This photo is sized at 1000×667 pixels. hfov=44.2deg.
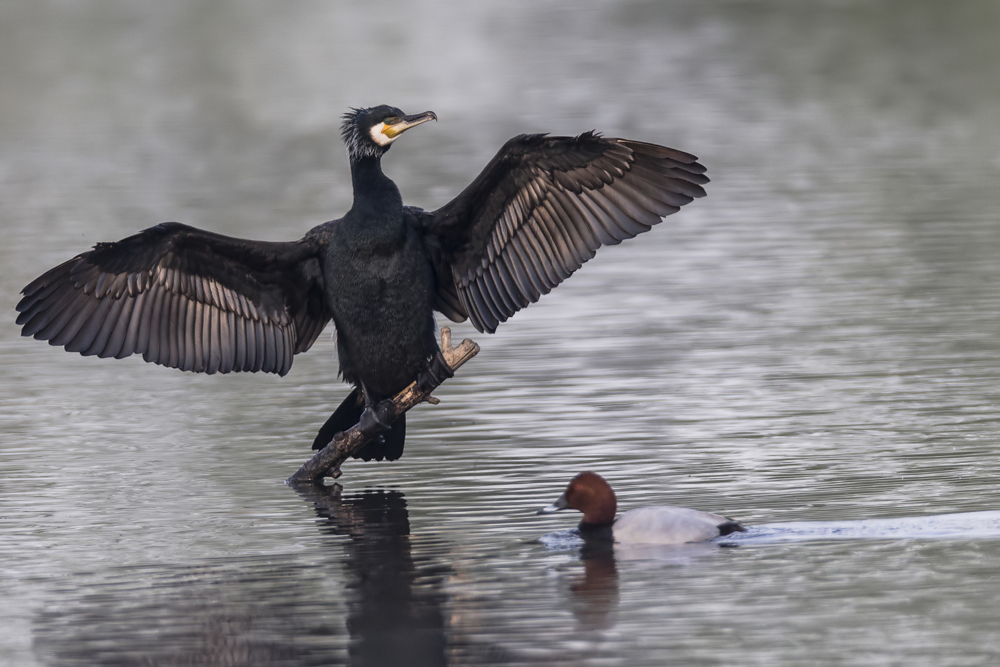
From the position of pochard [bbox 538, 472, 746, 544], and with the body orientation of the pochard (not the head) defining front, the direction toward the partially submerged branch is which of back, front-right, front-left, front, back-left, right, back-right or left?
front-right

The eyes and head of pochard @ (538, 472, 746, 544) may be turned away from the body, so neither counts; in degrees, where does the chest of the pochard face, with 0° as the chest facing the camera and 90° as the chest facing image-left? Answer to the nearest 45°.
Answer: approximately 90°
